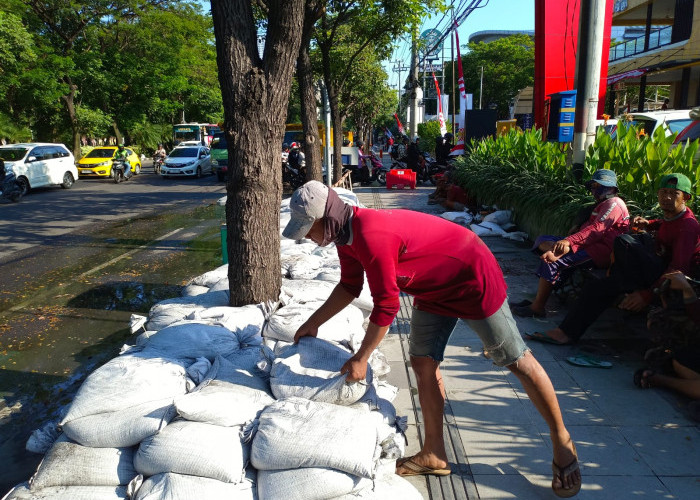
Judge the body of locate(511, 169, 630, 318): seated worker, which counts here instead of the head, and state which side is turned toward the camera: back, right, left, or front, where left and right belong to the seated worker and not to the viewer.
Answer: left

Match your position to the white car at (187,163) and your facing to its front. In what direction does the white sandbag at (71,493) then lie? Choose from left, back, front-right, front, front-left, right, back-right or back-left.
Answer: front-left

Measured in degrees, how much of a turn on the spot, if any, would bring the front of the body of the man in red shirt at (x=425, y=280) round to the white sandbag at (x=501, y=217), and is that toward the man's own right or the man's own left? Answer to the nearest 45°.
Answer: approximately 90° to the man's own right

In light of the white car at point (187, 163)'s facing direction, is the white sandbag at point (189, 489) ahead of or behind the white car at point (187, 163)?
ahead

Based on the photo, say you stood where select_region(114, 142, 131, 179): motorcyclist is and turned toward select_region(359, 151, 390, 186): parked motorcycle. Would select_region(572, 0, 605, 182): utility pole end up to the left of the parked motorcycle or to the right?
right

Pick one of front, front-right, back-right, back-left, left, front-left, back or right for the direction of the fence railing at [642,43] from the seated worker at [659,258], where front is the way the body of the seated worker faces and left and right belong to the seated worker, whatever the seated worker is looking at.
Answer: back-right

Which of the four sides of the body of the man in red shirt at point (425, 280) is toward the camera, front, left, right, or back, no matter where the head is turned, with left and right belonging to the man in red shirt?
left

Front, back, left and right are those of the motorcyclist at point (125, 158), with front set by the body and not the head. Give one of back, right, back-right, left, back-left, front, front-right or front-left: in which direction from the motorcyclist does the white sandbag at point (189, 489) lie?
front-left

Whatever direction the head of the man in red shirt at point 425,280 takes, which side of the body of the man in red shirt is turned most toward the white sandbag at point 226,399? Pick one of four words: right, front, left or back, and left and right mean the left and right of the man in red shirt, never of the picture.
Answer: front

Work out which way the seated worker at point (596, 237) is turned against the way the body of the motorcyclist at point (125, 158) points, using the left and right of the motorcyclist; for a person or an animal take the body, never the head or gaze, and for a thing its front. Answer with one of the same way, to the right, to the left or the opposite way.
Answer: to the right

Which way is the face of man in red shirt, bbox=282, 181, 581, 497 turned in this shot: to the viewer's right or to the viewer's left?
to the viewer's left

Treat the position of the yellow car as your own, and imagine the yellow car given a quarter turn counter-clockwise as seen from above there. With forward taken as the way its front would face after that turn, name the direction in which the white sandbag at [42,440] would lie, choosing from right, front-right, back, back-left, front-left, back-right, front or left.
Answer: front-right

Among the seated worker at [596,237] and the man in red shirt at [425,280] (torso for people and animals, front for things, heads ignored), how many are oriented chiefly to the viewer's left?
2

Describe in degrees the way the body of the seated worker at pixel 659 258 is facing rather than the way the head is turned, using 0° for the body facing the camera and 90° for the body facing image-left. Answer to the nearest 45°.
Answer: approximately 45°

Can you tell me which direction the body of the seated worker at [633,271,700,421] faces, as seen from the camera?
to the viewer's left
